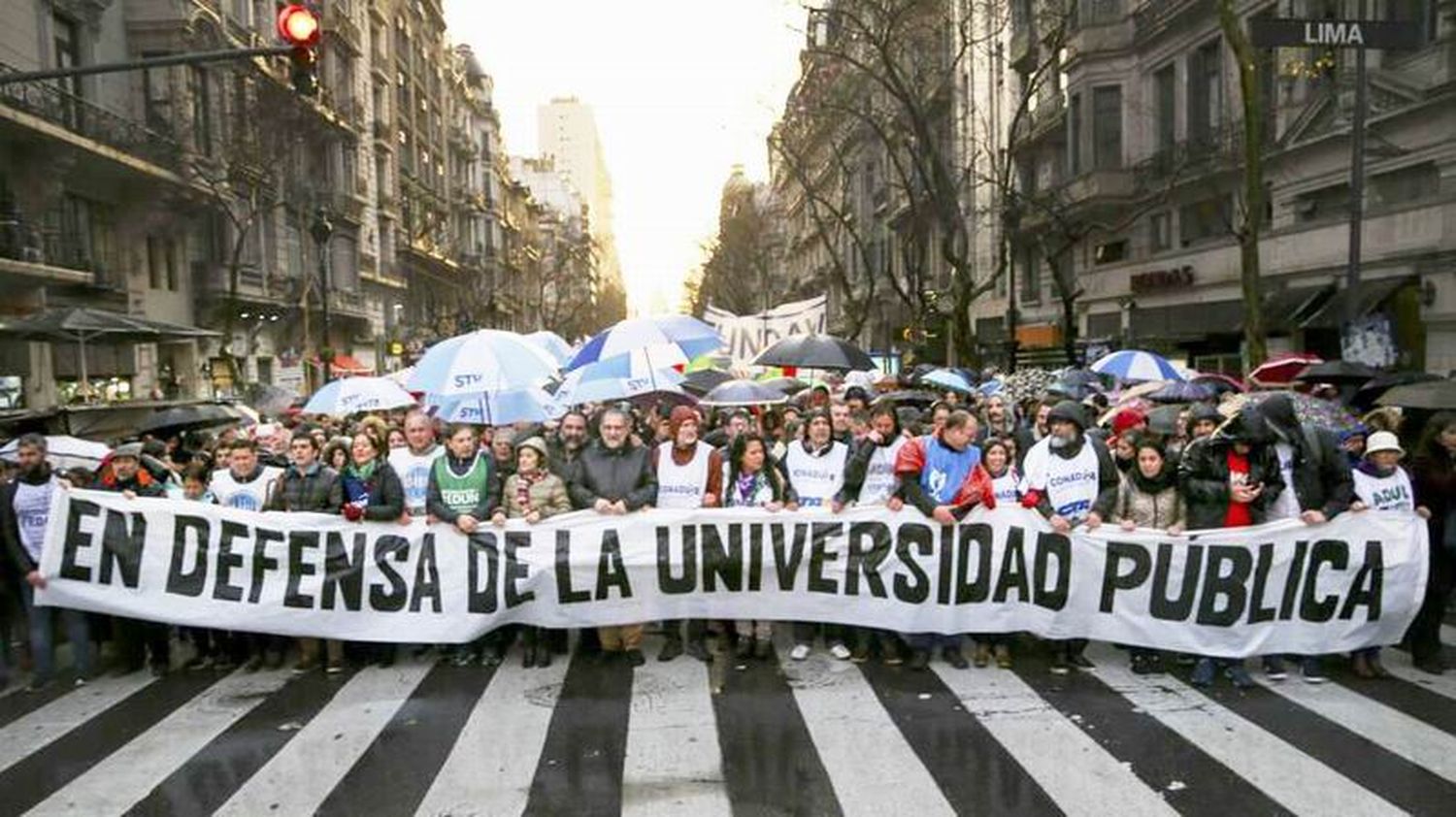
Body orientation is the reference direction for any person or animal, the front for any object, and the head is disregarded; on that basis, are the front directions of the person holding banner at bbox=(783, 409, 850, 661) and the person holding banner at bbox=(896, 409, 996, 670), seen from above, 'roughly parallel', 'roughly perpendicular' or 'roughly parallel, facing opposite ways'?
roughly parallel

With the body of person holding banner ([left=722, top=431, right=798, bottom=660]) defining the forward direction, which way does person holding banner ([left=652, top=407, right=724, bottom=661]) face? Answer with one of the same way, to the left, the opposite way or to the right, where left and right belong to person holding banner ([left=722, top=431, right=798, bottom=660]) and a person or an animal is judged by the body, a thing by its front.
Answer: the same way

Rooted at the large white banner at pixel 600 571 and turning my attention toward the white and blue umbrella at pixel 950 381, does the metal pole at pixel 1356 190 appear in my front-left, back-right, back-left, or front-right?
front-right

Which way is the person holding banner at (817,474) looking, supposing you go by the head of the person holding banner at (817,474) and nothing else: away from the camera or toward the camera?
toward the camera

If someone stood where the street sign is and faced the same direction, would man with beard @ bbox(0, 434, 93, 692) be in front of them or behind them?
in front

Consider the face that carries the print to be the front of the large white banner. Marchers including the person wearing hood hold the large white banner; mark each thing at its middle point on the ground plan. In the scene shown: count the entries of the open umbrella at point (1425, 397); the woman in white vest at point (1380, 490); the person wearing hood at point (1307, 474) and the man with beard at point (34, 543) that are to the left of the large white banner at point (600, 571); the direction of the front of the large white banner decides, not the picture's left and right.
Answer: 3

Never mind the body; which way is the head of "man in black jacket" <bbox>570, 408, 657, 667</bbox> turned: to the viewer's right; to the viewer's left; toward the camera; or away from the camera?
toward the camera

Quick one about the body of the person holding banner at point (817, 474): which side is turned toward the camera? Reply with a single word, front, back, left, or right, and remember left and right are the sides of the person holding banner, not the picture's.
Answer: front

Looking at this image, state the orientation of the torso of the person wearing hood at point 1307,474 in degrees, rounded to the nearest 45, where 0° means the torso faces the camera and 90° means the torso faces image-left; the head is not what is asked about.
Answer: approximately 45°

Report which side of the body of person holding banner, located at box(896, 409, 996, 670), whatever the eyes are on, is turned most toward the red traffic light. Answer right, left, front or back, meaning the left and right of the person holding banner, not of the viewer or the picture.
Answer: right

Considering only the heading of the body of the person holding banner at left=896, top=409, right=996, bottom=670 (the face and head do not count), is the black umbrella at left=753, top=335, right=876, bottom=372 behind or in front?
behind

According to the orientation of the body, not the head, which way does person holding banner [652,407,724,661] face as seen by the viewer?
toward the camera

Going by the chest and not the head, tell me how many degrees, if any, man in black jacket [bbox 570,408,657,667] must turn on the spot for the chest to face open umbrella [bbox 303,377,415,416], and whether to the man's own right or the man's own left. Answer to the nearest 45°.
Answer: approximately 135° to the man's own right

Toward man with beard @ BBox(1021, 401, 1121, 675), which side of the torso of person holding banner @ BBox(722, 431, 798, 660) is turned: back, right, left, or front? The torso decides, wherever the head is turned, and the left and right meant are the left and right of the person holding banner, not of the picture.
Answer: left

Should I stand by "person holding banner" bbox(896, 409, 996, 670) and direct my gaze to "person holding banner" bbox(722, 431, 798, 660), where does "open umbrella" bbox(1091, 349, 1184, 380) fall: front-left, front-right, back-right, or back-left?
back-right

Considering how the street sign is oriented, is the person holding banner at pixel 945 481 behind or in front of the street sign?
in front
